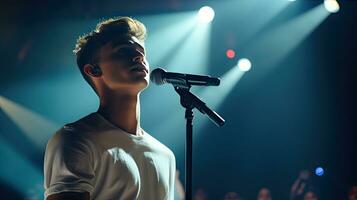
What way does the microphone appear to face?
to the viewer's left

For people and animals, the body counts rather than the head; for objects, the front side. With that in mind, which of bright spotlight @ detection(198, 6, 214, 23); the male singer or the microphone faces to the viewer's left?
the microphone

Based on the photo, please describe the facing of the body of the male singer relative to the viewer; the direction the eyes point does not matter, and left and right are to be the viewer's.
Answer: facing the viewer and to the right of the viewer

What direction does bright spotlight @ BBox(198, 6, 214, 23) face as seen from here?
toward the camera

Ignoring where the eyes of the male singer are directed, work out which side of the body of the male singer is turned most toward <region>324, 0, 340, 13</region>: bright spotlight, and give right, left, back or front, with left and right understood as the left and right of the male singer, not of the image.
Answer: left

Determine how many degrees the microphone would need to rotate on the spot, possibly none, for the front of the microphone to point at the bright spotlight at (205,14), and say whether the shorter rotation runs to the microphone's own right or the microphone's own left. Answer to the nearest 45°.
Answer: approximately 90° to the microphone's own right

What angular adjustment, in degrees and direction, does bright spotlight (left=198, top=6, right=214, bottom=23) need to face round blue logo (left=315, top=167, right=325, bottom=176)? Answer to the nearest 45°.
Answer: approximately 90° to its left

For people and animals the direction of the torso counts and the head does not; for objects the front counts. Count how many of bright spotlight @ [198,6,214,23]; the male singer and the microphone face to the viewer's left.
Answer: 1

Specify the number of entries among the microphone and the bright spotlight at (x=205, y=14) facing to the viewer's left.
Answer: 1
